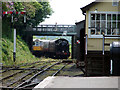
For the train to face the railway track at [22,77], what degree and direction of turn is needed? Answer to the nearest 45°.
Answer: approximately 45° to its right

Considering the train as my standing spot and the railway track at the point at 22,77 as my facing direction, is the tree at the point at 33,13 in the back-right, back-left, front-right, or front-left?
front-right

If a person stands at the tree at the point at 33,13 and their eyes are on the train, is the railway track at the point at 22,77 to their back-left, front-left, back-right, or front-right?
back-right

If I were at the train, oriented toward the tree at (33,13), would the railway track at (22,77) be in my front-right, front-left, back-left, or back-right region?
front-left

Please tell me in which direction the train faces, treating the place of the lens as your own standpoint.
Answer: facing the viewer and to the right of the viewer

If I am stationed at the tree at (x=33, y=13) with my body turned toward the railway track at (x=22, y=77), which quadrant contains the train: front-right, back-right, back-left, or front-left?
back-left
